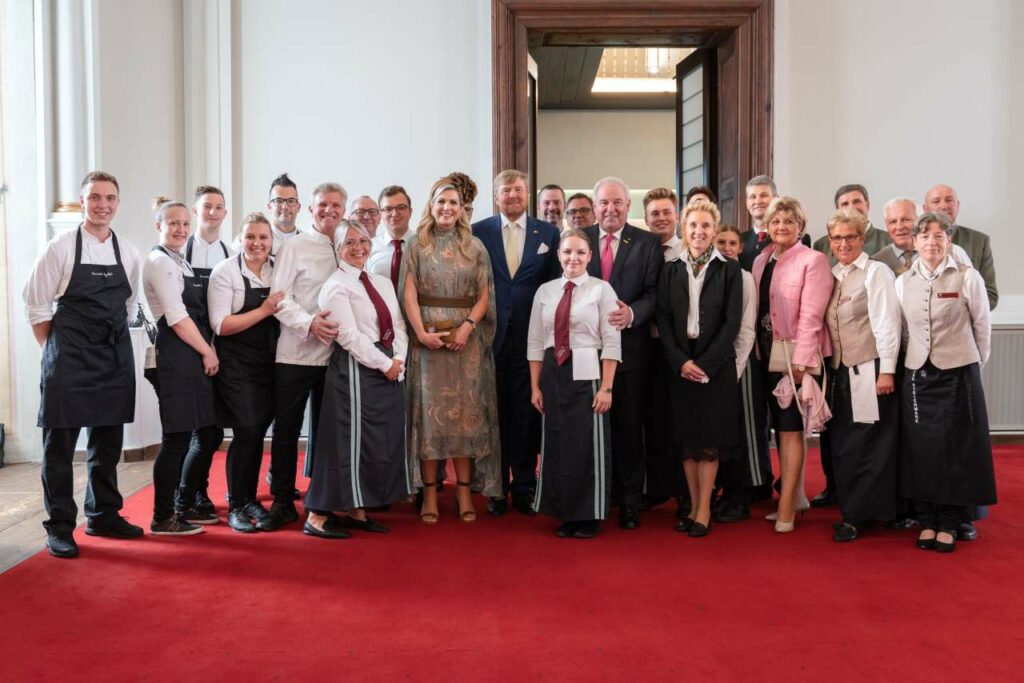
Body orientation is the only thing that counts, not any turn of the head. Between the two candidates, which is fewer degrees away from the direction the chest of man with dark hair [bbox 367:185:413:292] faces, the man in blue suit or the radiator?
the man in blue suit

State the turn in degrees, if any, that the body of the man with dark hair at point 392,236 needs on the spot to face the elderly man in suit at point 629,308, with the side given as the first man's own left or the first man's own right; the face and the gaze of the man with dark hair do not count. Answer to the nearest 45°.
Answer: approximately 45° to the first man's own left

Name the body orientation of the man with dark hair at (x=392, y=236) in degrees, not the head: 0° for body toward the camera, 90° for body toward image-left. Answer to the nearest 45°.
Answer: approximately 0°

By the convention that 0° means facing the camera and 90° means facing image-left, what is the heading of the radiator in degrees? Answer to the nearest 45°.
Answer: approximately 0°

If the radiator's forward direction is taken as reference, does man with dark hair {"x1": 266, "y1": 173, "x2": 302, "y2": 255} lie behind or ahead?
ahead

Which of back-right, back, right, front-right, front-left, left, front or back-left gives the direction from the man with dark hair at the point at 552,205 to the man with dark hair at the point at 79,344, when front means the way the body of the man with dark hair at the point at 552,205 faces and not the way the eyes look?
front-right

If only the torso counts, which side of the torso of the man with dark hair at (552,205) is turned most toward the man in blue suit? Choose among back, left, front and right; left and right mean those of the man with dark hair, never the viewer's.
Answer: front
